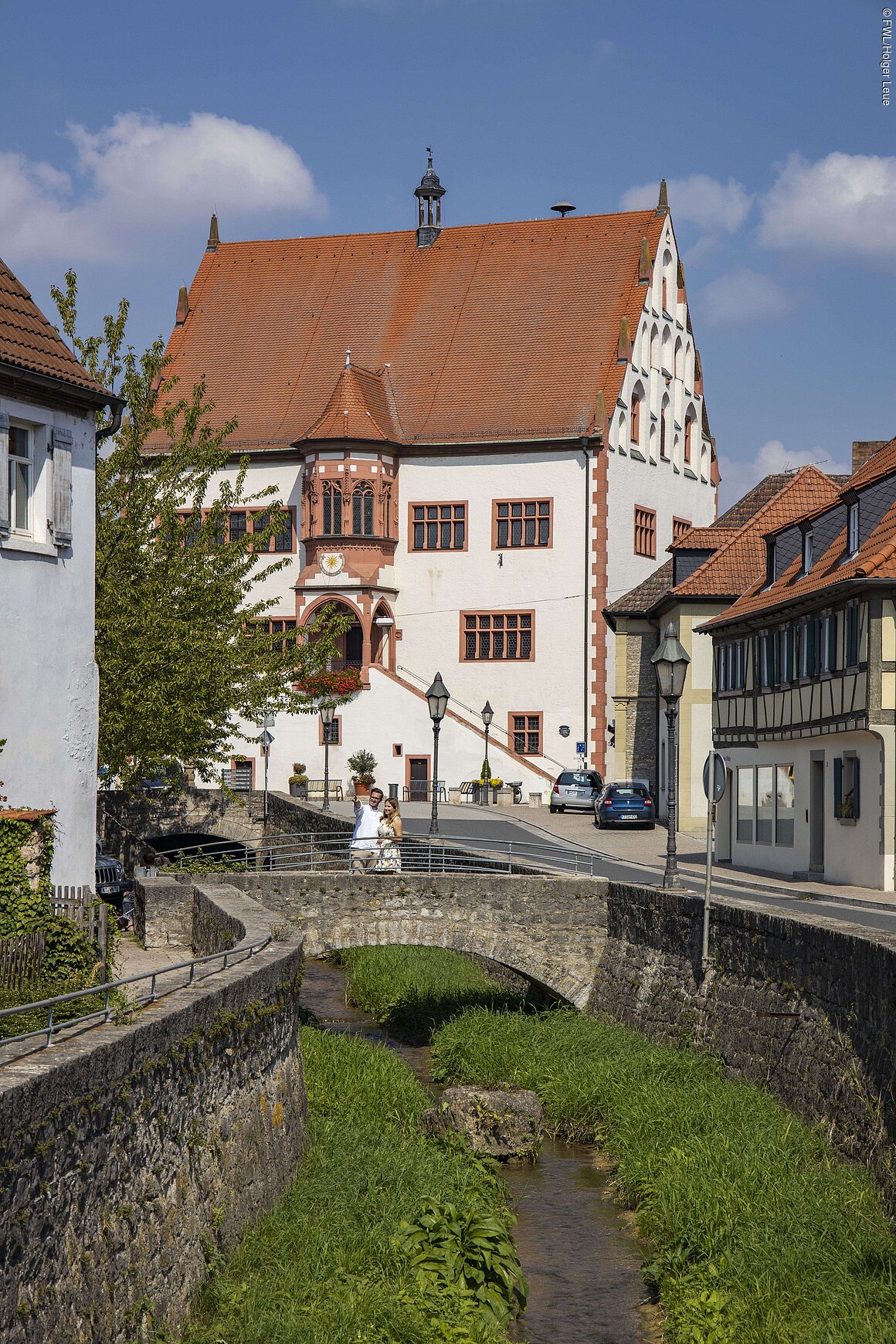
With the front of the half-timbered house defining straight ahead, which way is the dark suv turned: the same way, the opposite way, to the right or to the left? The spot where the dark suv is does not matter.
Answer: to the left

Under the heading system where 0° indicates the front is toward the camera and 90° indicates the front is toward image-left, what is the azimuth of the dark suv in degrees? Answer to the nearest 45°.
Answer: approximately 315°

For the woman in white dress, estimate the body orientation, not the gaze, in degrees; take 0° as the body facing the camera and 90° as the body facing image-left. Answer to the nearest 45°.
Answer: approximately 45°

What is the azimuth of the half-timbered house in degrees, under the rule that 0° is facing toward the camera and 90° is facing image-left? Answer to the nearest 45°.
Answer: approximately 45°
